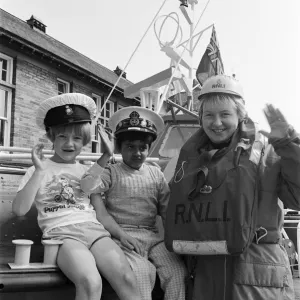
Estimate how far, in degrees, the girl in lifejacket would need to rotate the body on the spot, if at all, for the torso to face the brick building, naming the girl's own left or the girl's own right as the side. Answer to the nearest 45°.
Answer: approximately 90° to the girl's own right

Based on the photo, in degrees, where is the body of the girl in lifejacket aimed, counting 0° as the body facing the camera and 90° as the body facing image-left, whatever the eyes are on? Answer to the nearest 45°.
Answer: approximately 45°

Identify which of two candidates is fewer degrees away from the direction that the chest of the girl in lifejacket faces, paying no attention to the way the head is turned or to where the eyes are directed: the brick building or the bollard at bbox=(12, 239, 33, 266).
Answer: the bollard
